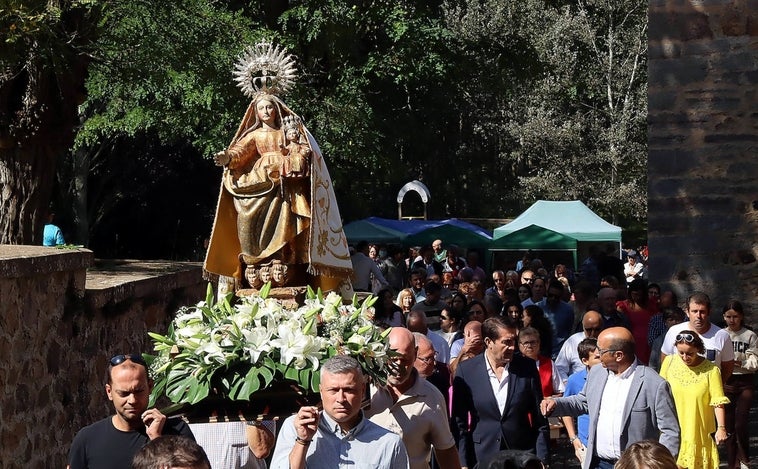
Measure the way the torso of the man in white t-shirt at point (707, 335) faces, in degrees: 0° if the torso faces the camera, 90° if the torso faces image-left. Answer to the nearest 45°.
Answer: approximately 0°

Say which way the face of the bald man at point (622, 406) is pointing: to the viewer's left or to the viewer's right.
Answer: to the viewer's left

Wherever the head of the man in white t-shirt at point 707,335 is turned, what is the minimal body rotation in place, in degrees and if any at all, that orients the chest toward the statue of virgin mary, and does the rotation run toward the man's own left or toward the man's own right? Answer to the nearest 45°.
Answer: approximately 45° to the man's own right

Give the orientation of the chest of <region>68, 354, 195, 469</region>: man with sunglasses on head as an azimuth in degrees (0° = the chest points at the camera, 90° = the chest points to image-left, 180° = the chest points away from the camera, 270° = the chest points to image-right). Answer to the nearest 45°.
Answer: approximately 0°

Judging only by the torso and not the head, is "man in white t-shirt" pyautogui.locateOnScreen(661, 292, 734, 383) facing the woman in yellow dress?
yes

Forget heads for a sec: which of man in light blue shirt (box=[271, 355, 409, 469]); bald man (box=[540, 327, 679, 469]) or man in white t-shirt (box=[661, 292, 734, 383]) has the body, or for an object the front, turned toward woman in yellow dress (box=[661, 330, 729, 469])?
the man in white t-shirt

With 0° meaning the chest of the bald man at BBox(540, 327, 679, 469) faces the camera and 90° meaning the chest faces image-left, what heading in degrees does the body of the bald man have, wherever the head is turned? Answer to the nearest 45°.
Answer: approximately 45°

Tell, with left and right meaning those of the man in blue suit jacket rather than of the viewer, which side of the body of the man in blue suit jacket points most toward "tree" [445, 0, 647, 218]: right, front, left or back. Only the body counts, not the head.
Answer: back
